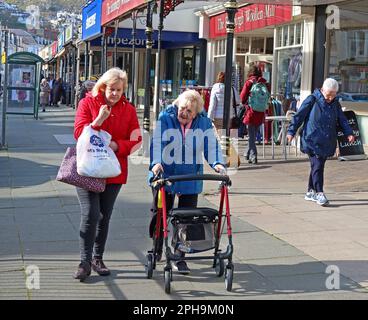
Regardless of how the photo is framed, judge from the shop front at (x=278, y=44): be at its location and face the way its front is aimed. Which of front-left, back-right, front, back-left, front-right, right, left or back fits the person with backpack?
front-left

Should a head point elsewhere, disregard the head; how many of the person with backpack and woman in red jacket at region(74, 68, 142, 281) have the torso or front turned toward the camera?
1

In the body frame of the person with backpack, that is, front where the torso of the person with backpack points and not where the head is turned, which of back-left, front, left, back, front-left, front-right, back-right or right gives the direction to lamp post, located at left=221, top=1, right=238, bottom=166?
back-left

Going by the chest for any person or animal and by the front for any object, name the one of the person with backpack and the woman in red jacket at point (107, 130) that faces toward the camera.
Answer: the woman in red jacket

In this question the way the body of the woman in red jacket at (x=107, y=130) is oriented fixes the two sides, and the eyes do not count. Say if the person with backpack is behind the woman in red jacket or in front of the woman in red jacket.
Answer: behind

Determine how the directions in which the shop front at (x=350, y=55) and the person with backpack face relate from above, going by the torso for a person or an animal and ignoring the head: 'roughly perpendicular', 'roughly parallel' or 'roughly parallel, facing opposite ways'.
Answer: roughly perpendicular

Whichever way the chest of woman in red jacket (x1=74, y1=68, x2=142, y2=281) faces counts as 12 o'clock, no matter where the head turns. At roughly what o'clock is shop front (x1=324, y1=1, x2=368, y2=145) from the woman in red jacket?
The shop front is roughly at 7 o'clock from the woman in red jacket.

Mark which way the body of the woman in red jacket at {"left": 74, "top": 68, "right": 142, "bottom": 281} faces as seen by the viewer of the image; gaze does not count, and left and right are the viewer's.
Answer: facing the viewer

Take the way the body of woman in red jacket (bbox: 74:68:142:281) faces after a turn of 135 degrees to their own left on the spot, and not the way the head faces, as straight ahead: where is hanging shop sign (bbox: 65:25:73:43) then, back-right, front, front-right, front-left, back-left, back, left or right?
front-left

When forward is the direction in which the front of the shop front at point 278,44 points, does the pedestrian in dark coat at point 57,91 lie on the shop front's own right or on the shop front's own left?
on the shop front's own right

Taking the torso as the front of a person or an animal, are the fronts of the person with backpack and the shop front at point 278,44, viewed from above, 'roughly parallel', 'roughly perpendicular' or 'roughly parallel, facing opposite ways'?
roughly perpendicular

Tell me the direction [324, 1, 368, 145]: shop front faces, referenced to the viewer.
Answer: facing the viewer and to the left of the viewer

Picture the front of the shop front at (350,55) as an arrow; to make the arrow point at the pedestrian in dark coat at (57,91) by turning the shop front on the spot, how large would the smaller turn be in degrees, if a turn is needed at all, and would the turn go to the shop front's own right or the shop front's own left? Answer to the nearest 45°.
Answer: approximately 90° to the shop front's own right

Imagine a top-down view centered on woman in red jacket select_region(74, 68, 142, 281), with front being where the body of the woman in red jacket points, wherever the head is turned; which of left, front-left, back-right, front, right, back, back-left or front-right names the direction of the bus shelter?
back

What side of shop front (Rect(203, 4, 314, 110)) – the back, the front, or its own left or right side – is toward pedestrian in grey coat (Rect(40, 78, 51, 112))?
right

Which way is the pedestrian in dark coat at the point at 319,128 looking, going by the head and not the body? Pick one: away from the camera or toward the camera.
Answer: toward the camera

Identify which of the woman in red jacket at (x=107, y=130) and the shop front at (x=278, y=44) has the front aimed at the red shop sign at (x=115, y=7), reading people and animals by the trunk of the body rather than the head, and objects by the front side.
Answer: the shop front

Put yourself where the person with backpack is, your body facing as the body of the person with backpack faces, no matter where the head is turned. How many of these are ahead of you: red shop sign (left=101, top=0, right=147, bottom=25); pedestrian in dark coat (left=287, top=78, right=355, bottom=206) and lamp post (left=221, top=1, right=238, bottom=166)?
1

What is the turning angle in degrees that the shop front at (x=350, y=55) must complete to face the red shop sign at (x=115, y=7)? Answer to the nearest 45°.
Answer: approximately 45° to its right

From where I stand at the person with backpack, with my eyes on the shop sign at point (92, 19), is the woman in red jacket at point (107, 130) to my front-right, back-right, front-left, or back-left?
back-left
